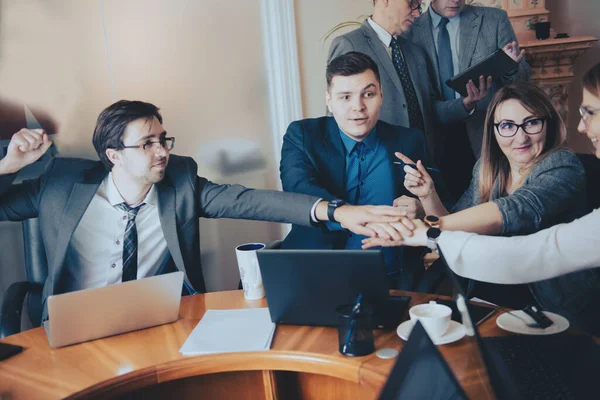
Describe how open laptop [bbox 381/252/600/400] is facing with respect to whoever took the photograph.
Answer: facing to the right of the viewer

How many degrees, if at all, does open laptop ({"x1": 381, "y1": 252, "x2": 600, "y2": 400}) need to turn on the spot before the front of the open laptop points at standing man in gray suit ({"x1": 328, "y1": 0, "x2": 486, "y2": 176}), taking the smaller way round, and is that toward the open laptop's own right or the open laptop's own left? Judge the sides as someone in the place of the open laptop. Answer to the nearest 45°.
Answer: approximately 90° to the open laptop's own left

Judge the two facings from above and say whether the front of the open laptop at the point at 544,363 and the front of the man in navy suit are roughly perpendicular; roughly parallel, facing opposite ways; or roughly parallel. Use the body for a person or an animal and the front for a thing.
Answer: roughly perpendicular

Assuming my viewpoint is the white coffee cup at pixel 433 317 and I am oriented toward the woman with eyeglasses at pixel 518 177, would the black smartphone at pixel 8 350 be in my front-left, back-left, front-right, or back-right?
back-left
